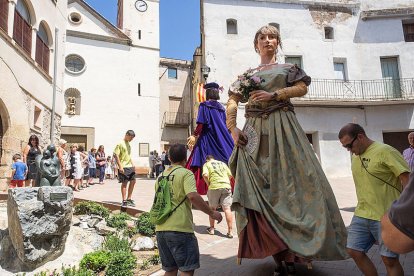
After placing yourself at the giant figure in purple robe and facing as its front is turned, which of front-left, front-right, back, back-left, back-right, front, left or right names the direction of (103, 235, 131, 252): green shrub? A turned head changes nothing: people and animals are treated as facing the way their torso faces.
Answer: left

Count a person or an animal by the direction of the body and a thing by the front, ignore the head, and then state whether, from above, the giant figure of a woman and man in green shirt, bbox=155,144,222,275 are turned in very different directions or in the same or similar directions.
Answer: very different directions

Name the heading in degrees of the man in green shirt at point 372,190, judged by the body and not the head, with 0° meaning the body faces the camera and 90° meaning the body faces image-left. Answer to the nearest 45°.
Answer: approximately 45°

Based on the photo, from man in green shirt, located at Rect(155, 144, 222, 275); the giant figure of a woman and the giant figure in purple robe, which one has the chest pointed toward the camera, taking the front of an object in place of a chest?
the giant figure of a woman

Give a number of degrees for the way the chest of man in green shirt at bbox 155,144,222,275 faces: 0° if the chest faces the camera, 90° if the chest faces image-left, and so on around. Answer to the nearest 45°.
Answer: approximately 225°

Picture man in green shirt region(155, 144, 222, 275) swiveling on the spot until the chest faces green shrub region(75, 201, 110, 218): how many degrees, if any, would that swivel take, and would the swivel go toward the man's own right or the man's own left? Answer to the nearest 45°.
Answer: approximately 90° to the man's own left

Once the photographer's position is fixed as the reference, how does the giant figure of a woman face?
facing the viewer

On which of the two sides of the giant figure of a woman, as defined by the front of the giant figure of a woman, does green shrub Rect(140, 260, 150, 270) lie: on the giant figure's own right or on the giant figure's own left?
on the giant figure's own right

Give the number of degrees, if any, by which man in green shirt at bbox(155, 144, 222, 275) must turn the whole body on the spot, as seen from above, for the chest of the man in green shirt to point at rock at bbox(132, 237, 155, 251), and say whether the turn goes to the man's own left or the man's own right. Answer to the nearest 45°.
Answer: approximately 45° to the man's own left

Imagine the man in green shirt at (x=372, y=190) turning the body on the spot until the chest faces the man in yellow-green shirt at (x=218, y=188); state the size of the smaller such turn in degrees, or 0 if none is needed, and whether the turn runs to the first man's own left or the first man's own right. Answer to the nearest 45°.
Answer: approximately 90° to the first man's own right

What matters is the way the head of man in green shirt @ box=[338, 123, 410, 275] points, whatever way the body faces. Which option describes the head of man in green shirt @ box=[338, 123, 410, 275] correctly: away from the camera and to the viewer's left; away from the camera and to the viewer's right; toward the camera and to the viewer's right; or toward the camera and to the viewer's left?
toward the camera and to the viewer's left

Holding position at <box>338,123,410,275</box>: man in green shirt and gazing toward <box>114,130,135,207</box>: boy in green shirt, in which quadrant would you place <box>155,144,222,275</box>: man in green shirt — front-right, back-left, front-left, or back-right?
front-left
